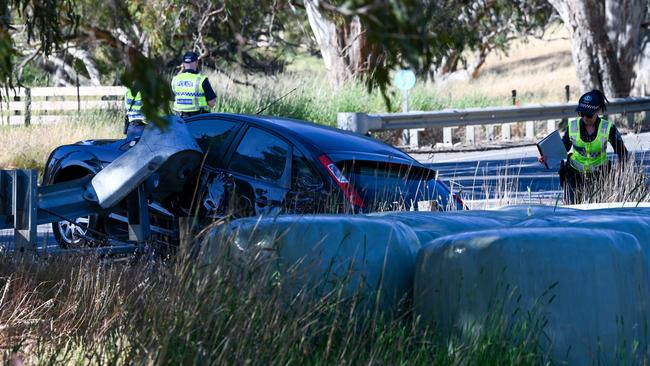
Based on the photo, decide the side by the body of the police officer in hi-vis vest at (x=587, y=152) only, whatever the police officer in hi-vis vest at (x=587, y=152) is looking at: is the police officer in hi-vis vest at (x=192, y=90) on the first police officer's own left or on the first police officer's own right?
on the first police officer's own right

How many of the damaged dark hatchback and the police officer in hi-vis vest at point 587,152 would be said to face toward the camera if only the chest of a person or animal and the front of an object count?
1

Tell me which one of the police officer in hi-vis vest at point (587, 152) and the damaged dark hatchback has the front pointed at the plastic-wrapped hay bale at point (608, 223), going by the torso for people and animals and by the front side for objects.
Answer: the police officer in hi-vis vest

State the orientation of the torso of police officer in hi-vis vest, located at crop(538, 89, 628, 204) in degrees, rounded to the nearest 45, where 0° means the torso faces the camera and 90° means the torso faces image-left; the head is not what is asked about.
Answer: approximately 0°

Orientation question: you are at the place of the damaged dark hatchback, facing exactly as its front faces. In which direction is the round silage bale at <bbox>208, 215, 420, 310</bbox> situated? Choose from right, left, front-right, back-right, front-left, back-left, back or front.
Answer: back-left

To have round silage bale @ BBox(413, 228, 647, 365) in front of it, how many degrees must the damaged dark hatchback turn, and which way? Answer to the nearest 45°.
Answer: approximately 135° to its left

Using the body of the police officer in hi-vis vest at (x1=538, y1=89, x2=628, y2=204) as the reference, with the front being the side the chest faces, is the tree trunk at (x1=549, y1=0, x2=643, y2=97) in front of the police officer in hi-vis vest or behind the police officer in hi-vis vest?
behind

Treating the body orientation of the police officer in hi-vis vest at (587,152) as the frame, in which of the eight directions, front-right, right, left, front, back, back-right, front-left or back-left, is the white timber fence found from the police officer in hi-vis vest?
back-right

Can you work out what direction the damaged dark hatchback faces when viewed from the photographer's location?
facing away from the viewer and to the left of the viewer

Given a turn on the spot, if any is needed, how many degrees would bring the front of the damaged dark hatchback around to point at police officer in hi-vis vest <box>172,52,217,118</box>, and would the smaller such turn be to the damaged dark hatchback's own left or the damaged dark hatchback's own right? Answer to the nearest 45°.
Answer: approximately 45° to the damaged dark hatchback's own right

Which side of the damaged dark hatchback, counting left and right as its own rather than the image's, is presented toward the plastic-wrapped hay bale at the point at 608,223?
back

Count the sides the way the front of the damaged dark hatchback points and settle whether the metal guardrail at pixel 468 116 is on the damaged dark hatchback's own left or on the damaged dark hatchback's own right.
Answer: on the damaged dark hatchback's own right
